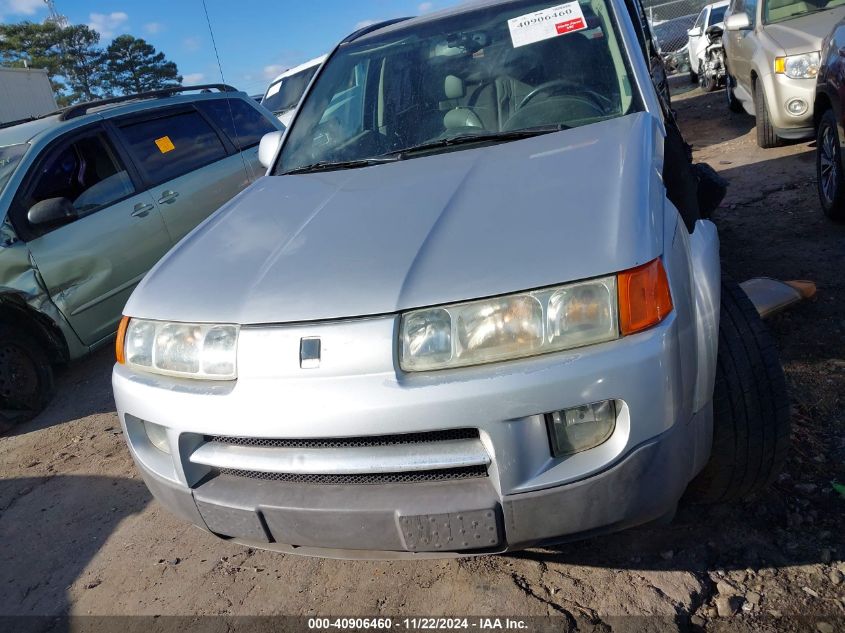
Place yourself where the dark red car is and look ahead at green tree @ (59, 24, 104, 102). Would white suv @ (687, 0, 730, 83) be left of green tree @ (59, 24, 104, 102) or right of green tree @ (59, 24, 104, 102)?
right

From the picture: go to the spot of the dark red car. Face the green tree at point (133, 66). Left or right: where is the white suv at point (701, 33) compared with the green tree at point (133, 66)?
right

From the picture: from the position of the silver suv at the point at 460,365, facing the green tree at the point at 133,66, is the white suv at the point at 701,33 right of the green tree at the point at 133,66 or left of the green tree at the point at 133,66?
right

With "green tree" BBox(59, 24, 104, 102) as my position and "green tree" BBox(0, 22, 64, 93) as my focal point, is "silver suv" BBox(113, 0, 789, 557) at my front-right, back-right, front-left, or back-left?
back-left

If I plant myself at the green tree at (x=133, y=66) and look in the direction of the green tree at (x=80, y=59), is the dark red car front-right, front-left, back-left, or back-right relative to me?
back-left
